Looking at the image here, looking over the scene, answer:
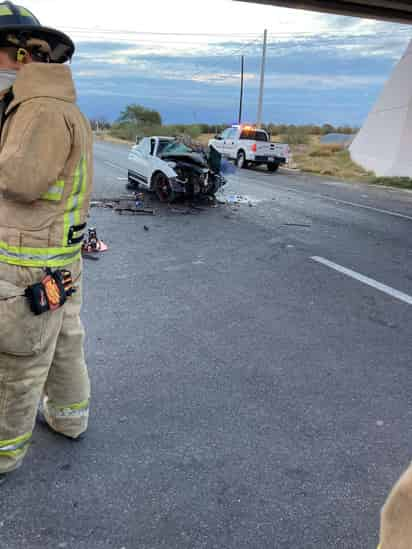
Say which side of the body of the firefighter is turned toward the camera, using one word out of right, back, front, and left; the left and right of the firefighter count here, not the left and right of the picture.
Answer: left

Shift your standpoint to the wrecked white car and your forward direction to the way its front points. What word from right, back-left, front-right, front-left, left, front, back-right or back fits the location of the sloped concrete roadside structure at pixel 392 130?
left

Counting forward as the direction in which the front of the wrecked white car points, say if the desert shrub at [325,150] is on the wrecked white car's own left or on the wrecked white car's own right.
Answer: on the wrecked white car's own left
